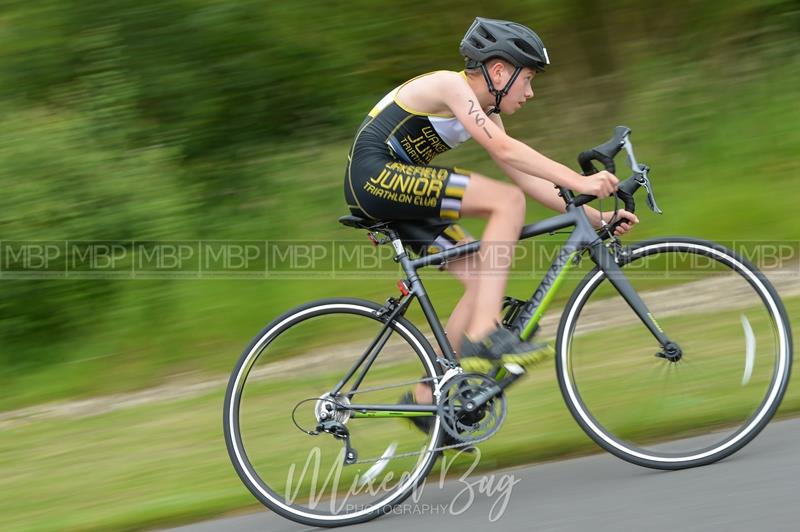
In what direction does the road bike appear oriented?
to the viewer's right

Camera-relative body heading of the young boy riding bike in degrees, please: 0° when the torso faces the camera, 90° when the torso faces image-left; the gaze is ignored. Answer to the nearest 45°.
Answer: approximately 270°

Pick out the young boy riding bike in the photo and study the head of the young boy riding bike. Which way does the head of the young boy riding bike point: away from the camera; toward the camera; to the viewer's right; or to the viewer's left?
to the viewer's right
